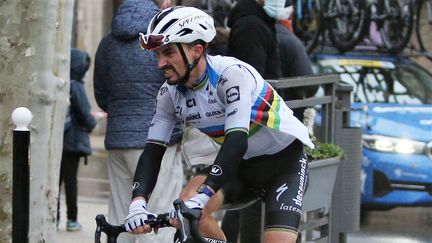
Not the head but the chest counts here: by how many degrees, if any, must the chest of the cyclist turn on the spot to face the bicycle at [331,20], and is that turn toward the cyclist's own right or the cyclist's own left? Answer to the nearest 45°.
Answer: approximately 135° to the cyclist's own right

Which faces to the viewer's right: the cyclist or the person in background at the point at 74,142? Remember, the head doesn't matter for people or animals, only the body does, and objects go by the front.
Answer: the person in background

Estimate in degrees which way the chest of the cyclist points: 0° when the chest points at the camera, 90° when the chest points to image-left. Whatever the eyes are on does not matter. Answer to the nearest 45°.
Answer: approximately 45°

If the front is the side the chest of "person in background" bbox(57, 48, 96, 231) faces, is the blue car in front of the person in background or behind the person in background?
in front

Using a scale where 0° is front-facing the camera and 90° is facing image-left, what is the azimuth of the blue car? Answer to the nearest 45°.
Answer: approximately 315°

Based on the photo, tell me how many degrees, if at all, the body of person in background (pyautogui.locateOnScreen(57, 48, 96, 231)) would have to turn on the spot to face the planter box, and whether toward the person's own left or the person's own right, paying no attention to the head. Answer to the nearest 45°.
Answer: approximately 45° to the person's own right

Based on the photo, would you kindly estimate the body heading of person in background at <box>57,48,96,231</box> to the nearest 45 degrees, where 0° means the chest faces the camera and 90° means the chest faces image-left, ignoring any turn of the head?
approximately 270°

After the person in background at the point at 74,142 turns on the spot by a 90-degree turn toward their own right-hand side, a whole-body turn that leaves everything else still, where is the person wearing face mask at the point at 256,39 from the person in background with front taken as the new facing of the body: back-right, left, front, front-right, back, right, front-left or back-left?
front-left

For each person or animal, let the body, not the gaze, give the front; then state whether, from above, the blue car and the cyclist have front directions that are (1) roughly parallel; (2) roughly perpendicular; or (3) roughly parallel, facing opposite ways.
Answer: roughly perpendicular
